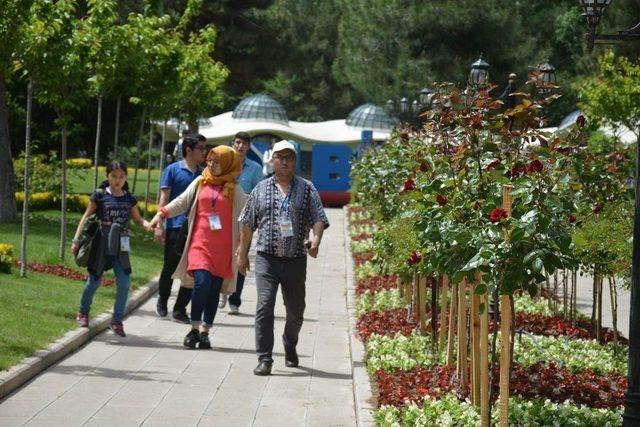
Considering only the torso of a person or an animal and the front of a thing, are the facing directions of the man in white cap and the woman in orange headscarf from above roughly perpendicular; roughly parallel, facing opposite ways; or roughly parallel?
roughly parallel

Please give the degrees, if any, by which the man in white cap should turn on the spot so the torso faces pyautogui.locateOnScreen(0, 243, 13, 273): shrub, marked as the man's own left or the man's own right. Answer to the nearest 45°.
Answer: approximately 135° to the man's own right

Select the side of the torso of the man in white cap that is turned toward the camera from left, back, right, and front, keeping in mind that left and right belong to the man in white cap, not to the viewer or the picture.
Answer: front

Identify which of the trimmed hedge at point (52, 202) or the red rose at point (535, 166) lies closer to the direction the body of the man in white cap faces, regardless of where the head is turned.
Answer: the red rose

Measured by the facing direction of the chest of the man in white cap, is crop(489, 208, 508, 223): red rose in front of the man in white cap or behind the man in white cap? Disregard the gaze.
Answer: in front

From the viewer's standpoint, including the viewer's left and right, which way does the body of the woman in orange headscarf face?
facing the viewer

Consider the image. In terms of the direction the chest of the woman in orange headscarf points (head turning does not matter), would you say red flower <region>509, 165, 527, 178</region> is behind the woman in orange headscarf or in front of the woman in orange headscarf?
in front

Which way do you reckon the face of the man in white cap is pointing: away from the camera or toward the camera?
toward the camera

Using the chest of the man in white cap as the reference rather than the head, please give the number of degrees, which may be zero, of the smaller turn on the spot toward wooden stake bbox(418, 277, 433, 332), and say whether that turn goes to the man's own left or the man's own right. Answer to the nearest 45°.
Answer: approximately 135° to the man's own left

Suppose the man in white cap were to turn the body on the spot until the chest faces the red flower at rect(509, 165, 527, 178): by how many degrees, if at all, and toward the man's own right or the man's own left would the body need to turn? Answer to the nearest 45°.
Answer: approximately 45° to the man's own left

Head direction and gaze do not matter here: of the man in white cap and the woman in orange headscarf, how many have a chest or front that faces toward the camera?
2

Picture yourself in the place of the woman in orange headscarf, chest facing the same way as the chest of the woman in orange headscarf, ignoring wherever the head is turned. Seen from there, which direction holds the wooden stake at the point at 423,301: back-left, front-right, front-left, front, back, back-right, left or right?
left

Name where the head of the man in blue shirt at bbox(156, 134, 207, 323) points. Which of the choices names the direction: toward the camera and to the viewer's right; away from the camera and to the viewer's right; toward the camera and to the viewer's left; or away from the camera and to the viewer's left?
toward the camera and to the viewer's right

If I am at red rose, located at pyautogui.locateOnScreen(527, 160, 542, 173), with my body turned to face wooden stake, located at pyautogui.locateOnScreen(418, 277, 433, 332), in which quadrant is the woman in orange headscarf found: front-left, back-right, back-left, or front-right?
front-left
